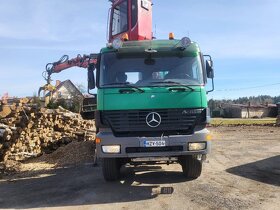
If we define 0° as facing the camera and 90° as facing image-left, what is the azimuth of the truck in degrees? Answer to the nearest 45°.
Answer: approximately 0°
